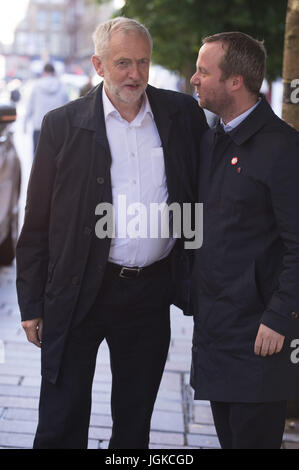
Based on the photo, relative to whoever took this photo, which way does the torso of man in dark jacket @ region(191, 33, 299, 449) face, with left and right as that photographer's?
facing the viewer and to the left of the viewer

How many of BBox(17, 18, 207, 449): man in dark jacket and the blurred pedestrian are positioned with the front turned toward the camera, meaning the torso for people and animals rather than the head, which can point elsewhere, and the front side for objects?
1

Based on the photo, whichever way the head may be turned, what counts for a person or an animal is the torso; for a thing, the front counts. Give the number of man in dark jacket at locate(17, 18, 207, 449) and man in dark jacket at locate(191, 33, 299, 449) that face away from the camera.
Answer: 0

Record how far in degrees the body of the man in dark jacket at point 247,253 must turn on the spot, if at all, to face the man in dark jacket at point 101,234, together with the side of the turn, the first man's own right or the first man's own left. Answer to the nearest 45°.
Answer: approximately 45° to the first man's own right

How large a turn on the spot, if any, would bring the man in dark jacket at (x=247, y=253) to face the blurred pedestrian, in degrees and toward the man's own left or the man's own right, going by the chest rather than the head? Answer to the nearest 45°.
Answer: approximately 135° to the man's own right

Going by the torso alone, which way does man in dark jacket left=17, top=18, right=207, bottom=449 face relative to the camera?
toward the camera

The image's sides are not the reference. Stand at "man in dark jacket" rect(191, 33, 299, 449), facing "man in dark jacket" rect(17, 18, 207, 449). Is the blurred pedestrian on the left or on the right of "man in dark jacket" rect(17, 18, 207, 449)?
right

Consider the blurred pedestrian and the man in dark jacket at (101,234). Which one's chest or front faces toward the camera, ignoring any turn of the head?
the man in dark jacket

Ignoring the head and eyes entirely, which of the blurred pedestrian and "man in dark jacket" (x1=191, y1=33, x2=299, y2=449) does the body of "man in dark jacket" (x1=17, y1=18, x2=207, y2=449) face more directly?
the man in dark jacket

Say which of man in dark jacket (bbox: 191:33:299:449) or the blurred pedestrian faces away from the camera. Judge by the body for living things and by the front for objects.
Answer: the blurred pedestrian

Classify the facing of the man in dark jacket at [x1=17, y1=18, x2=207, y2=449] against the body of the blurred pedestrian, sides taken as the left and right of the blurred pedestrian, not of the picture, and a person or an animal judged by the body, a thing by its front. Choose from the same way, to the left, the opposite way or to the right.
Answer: the opposite way

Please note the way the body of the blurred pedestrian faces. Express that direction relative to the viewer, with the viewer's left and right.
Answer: facing away from the viewer

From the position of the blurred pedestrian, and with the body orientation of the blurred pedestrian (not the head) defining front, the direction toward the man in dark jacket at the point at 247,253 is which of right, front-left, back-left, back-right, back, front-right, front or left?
back

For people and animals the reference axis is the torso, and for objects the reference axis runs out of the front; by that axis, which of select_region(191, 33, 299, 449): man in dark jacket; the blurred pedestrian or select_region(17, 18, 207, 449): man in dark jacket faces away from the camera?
the blurred pedestrian

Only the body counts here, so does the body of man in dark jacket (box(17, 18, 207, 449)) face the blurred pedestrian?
no

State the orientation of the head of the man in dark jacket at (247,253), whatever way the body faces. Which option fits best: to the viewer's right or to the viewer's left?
to the viewer's left

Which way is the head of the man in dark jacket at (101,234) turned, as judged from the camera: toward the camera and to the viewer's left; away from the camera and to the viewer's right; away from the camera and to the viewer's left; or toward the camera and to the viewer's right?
toward the camera and to the viewer's right

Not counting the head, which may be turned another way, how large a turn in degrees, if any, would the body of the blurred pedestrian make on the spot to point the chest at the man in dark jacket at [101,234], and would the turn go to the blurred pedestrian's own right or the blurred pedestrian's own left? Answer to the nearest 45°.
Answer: approximately 180°
